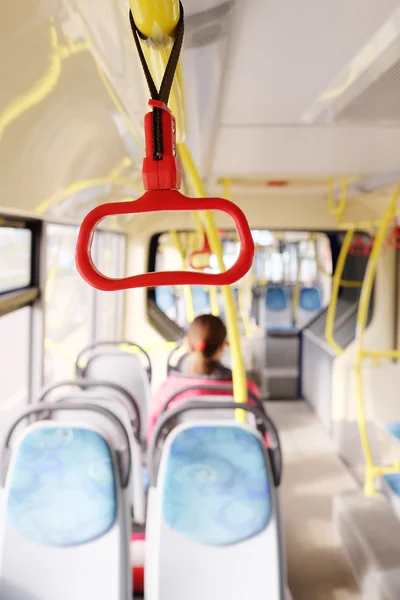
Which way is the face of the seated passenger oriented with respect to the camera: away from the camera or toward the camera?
away from the camera

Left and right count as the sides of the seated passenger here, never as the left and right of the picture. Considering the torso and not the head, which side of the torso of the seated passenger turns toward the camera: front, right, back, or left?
back
